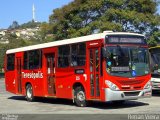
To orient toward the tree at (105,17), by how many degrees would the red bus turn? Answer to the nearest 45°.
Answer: approximately 135° to its left

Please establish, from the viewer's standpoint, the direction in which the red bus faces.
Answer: facing the viewer and to the right of the viewer
